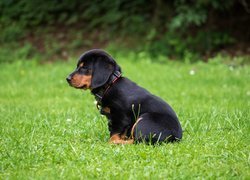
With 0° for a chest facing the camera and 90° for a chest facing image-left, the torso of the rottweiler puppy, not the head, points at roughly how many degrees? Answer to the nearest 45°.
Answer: approximately 90°
